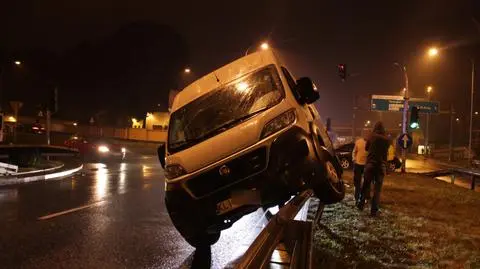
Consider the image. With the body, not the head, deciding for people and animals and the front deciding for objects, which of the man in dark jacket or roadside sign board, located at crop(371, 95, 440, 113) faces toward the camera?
the roadside sign board

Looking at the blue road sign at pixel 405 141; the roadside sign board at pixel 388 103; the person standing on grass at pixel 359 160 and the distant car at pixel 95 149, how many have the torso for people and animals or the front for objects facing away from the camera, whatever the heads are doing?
1

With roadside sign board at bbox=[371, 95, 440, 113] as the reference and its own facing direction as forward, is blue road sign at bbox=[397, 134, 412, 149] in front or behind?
in front

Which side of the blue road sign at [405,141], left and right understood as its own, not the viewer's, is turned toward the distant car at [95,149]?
right

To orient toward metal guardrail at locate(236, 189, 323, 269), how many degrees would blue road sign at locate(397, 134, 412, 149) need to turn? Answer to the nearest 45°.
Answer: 0° — it already faces it

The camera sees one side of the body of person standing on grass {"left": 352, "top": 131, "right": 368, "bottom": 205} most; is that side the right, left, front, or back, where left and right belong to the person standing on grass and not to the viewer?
back

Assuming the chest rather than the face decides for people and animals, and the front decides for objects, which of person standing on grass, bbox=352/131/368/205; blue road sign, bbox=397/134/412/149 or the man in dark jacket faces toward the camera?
the blue road sign

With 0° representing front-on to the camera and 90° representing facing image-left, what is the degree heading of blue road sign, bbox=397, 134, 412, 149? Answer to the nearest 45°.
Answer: approximately 0°

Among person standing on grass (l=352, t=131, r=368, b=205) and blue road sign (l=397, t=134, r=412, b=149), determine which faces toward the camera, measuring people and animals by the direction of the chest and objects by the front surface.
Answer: the blue road sign

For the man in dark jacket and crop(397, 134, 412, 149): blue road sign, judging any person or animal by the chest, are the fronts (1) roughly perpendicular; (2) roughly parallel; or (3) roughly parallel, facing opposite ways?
roughly parallel, facing opposite ways

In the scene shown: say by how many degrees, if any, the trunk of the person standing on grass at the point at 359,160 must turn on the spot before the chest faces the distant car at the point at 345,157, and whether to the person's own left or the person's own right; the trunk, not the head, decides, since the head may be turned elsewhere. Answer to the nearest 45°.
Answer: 0° — they already face it

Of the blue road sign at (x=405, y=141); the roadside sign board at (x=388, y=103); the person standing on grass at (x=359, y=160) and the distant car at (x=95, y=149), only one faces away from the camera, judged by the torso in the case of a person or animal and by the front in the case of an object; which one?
the person standing on grass

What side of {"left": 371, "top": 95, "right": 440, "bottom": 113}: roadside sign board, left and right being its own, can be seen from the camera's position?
front

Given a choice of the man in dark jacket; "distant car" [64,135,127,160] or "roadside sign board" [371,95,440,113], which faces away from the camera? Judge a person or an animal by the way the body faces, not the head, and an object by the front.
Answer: the man in dark jacket

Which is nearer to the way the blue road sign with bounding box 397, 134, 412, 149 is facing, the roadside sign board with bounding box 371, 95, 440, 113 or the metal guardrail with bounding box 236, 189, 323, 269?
the metal guardrail

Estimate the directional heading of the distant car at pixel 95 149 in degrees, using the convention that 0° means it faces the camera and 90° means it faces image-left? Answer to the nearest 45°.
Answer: approximately 315°

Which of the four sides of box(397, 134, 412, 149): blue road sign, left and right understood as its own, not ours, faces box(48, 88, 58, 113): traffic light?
right

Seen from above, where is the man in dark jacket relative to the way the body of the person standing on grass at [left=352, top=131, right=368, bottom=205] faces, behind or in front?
behind
